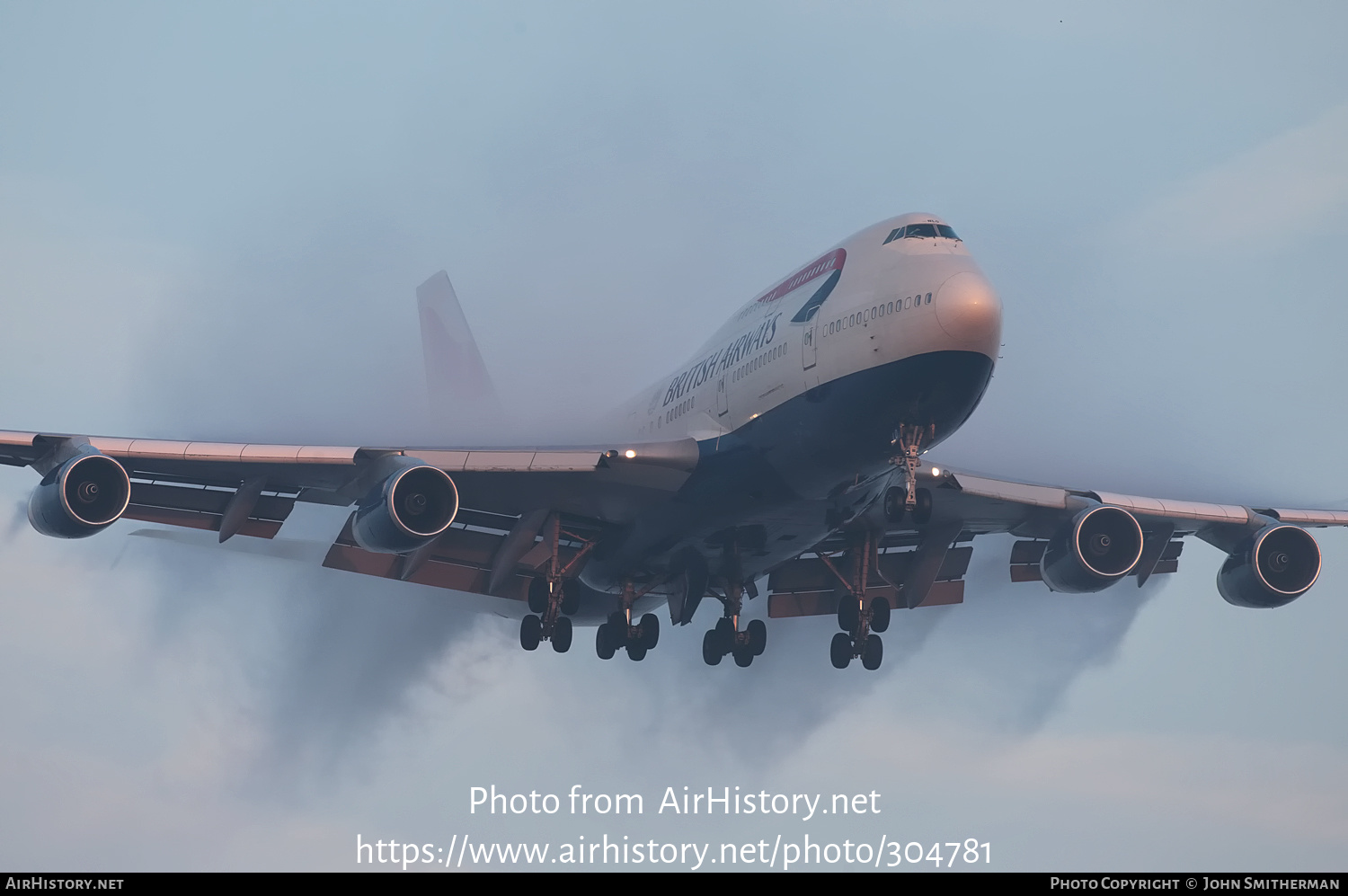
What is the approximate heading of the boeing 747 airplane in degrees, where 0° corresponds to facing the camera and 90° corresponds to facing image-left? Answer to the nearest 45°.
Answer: approximately 315°
